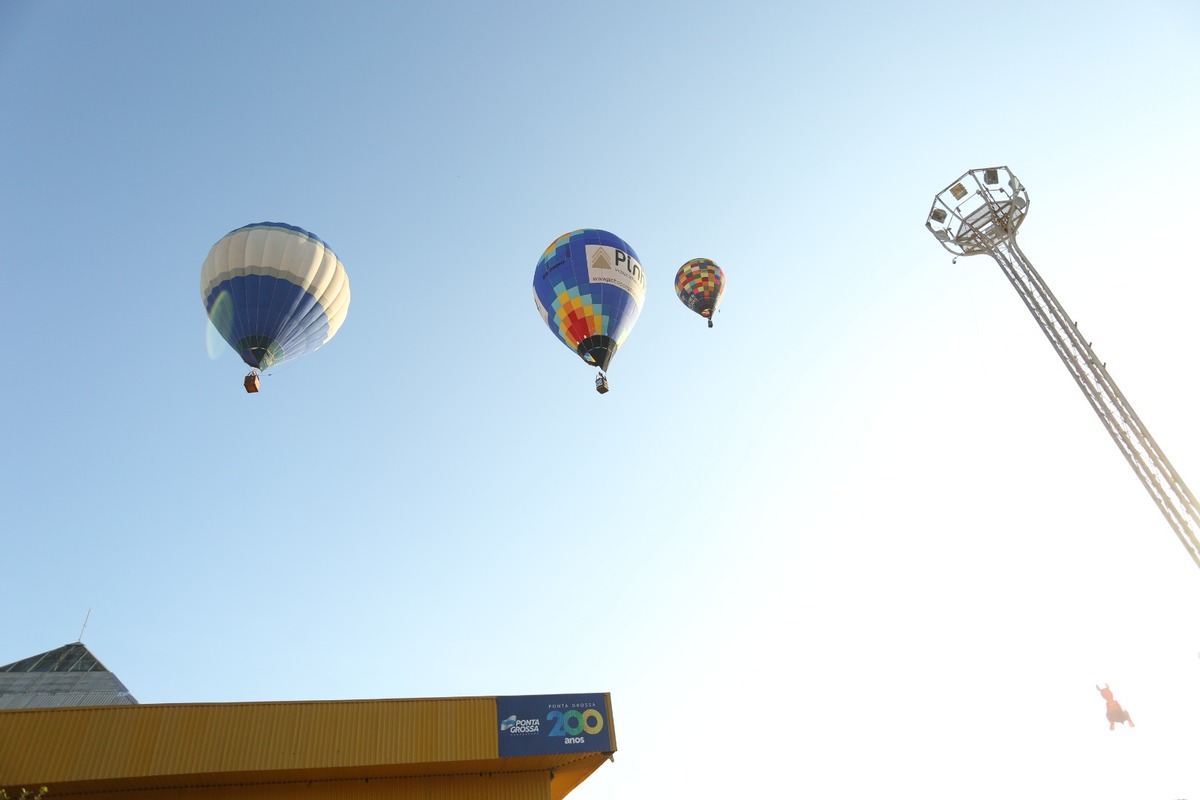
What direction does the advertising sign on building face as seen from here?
toward the camera
